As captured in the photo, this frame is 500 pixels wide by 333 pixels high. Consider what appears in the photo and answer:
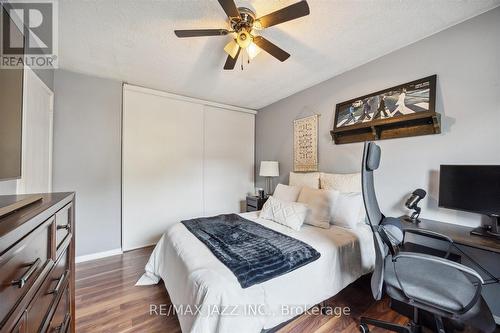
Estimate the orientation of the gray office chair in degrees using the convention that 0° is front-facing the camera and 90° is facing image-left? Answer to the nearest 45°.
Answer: approximately 270°

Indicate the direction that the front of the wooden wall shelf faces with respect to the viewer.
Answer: facing the viewer and to the left of the viewer

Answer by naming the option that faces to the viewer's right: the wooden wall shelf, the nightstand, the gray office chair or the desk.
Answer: the gray office chair

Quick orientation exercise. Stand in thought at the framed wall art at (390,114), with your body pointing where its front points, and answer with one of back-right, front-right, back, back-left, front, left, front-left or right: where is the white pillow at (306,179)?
front-right

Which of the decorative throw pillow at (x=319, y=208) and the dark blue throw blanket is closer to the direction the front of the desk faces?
the dark blue throw blanket

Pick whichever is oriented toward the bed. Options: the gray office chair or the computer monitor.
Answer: the computer monitor

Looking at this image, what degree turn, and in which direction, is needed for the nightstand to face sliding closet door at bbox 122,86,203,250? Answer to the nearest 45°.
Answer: approximately 45° to its right

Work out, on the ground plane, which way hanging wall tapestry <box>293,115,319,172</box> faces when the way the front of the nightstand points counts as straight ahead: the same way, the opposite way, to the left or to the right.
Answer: the same way

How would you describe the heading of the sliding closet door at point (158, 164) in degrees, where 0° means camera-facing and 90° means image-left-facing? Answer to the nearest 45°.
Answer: approximately 315°

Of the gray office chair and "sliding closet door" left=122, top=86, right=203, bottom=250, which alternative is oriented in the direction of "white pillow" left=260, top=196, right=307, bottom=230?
the sliding closet door

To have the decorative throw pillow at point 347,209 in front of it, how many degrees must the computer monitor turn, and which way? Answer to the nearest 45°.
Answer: approximately 45° to its right

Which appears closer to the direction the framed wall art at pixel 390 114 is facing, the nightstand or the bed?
the bed

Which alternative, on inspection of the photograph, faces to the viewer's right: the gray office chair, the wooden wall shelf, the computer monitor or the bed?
the gray office chair

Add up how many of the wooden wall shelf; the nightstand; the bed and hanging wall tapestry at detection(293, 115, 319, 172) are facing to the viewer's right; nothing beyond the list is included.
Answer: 0

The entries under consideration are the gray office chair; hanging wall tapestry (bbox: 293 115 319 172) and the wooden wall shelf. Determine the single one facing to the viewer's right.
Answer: the gray office chair

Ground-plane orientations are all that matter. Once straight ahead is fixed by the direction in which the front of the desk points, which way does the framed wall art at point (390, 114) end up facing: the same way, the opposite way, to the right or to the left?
the same way
